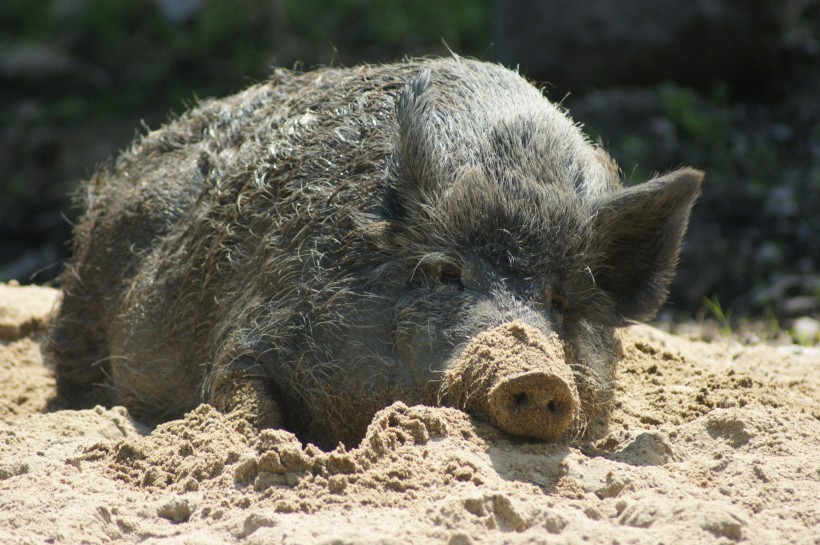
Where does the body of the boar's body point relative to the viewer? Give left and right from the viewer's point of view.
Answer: facing the viewer and to the right of the viewer
